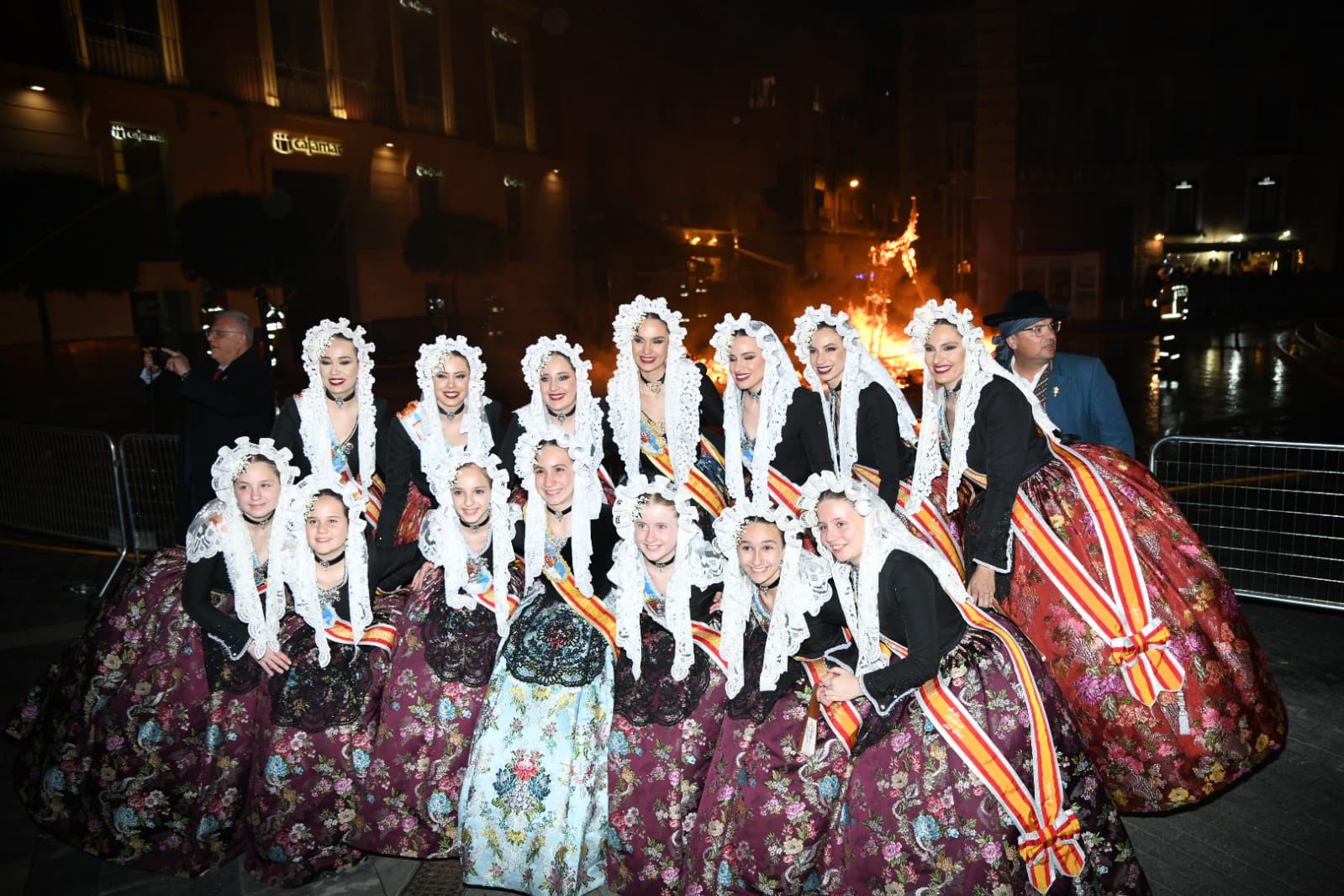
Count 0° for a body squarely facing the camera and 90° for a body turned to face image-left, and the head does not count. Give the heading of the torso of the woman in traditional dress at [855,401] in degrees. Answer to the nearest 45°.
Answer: approximately 45°

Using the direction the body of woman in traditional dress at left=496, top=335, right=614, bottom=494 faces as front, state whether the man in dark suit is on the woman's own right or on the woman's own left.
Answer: on the woman's own right

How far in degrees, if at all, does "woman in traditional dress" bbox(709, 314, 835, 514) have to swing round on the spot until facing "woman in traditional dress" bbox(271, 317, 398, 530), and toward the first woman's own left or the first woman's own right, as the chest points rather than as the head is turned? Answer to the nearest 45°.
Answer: approximately 45° to the first woman's own right

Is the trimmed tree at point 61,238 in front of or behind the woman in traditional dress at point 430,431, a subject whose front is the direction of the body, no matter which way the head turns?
behind

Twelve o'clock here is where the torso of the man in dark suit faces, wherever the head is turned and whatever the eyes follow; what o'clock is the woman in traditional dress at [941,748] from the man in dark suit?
The woman in traditional dress is roughly at 8 o'clock from the man in dark suit.

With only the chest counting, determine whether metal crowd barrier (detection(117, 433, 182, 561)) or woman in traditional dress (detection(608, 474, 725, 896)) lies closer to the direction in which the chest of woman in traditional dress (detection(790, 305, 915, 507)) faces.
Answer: the woman in traditional dress

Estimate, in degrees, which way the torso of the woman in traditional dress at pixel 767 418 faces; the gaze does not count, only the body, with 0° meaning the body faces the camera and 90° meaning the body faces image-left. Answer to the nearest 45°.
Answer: approximately 45°
